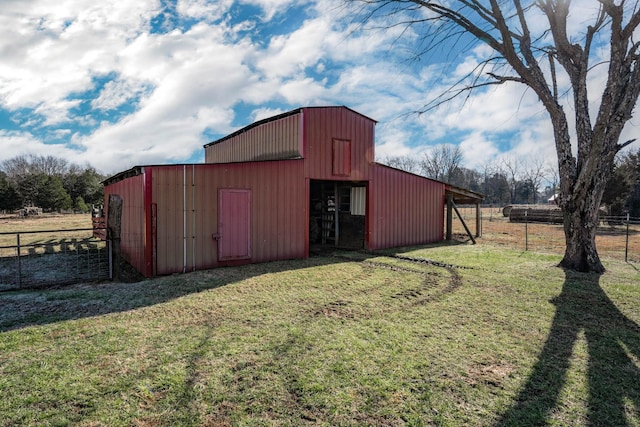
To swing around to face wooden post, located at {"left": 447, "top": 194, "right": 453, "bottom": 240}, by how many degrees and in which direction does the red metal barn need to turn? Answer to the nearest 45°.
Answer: approximately 90° to its left

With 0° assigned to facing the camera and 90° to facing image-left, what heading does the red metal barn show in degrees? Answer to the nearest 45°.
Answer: approximately 315°

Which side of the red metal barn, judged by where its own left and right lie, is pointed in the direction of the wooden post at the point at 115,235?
right

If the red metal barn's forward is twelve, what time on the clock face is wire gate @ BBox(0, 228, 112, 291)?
The wire gate is roughly at 4 o'clock from the red metal barn.
